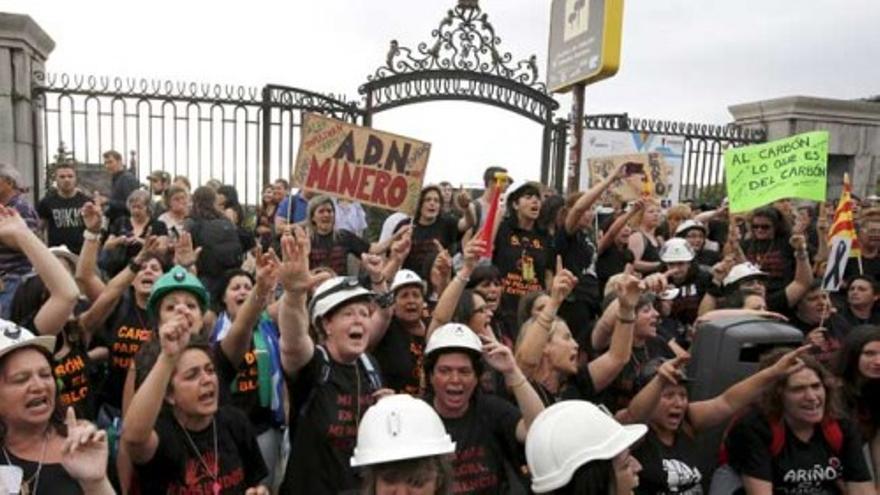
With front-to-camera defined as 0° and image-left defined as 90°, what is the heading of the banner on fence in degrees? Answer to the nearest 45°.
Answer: approximately 0°

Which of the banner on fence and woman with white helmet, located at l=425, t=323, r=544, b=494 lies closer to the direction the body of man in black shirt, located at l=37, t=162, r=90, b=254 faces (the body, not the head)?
the woman with white helmet

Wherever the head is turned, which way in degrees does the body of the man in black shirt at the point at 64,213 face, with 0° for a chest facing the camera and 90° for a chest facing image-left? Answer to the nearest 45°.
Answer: approximately 0°

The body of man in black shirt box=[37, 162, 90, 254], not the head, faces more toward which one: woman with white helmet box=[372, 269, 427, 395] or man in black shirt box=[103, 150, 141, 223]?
the woman with white helmet

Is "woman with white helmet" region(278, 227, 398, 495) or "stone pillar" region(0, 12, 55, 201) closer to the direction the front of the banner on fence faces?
the woman with white helmet
